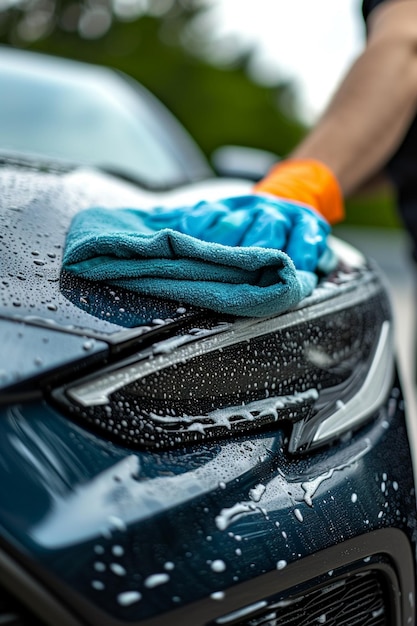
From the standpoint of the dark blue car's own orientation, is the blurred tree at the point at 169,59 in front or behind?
behind

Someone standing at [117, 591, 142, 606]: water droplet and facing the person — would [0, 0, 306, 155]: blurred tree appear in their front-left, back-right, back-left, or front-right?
front-left

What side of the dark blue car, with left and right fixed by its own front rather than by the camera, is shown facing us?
front
